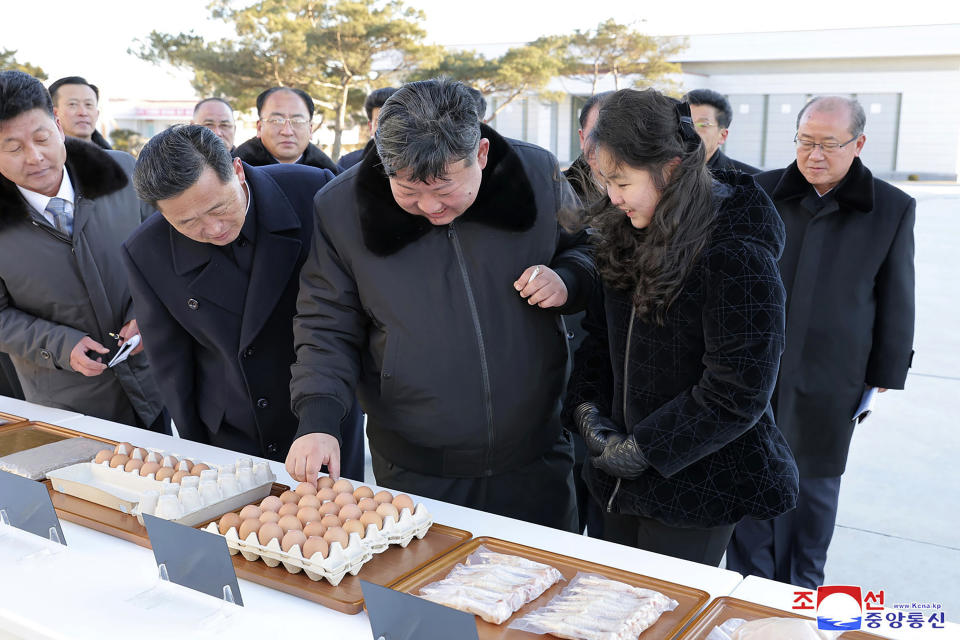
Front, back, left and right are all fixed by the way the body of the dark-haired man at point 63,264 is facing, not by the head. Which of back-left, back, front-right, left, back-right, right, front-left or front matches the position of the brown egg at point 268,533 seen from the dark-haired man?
front-right

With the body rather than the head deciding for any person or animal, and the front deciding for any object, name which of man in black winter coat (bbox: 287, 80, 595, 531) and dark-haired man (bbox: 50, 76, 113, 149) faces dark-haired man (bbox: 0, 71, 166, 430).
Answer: dark-haired man (bbox: 50, 76, 113, 149)

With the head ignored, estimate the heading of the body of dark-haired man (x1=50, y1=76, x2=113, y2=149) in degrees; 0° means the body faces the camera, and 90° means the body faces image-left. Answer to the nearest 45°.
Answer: approximately 0°

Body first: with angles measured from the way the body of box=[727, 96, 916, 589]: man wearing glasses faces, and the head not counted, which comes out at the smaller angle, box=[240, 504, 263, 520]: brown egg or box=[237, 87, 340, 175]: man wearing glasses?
the brown egg

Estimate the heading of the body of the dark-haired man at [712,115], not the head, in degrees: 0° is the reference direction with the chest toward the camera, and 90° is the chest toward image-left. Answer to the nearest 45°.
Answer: approximately 45°

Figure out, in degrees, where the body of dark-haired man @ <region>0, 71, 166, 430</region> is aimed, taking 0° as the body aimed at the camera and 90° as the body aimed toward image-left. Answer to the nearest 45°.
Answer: approximately 315°

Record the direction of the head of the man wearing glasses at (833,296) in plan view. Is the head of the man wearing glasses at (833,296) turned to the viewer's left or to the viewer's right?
to the viewer's left

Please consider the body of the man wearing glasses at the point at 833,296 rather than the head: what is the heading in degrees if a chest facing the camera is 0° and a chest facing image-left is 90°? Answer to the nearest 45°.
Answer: approximately 45°
